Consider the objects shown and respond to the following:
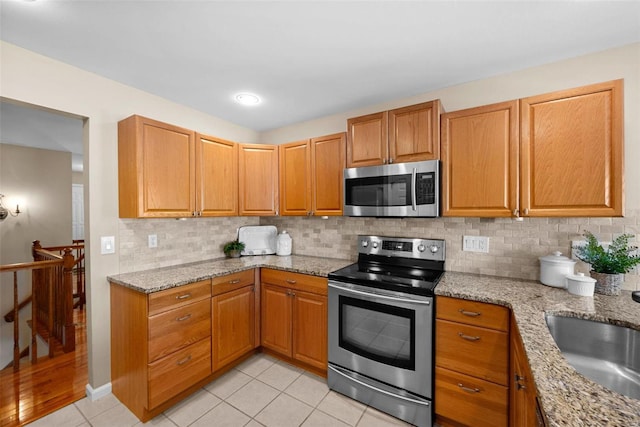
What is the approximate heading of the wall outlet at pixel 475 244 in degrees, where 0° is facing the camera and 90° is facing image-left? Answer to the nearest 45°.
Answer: approximately 0°

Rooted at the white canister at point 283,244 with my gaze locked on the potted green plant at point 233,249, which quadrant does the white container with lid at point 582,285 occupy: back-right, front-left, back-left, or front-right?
back-left

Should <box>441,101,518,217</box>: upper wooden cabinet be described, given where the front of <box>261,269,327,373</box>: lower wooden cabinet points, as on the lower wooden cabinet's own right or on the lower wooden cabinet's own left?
on the lower wooden cabinet's own left

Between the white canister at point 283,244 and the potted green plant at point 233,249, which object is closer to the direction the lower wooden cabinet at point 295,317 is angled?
the potted green plant
